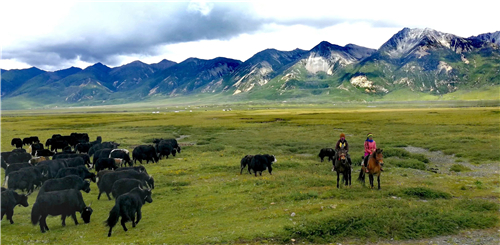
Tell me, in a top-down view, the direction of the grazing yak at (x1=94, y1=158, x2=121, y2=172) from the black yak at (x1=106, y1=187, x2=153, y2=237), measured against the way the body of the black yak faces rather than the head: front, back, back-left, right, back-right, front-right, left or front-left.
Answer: front-left
